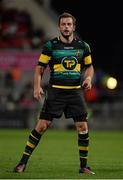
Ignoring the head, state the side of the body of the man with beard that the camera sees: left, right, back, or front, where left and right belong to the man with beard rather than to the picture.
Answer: front

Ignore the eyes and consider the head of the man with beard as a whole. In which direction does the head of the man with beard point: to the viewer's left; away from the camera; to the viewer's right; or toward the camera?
toward the camera
